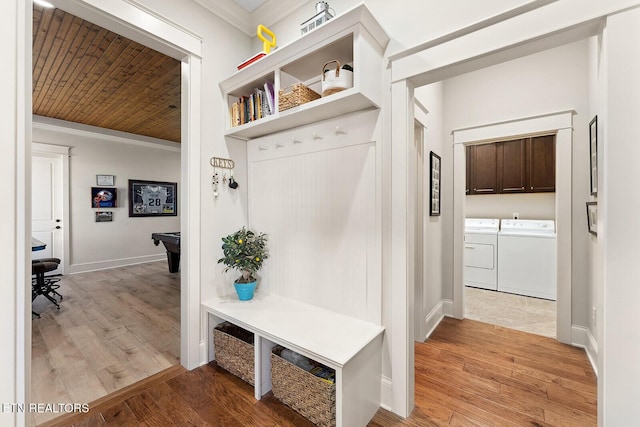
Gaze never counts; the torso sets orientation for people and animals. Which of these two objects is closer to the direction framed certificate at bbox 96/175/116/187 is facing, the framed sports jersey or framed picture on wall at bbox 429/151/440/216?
the framed picture on wall

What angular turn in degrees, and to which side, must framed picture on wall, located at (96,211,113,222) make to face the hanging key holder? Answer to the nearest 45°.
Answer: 0° — it already faces it

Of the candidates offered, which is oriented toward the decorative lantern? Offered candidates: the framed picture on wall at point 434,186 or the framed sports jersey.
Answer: the framed sports jersey

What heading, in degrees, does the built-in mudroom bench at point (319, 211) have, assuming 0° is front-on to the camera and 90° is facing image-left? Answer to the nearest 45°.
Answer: approximately 45°

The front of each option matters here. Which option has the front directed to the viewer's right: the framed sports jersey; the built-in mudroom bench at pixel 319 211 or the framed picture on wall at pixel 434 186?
the framed picture on wall

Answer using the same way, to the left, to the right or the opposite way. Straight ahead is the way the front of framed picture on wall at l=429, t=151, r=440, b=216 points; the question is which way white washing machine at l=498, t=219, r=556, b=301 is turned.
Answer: to the right

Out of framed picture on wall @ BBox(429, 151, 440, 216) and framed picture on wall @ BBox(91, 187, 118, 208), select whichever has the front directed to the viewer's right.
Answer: framed picture on wall @ BBox(429, 151, 440, 216)

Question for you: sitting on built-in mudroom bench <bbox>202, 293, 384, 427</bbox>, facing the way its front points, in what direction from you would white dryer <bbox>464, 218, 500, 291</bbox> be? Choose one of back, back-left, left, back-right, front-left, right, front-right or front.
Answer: back
